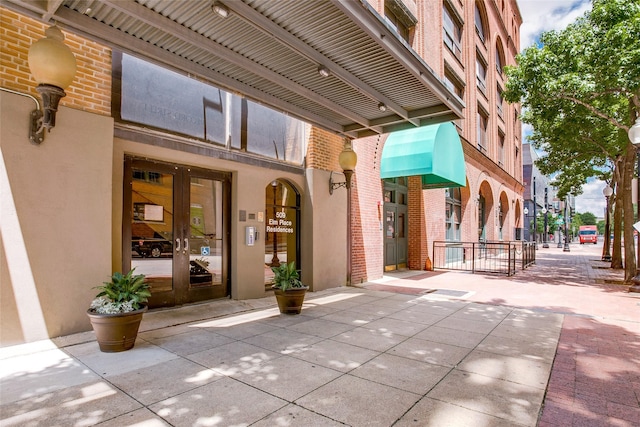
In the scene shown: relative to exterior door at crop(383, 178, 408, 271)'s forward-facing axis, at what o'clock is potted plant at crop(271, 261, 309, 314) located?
The potted plant is roughly at 2 o'clock from the exterior door.

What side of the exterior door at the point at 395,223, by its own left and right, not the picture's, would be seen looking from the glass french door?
right

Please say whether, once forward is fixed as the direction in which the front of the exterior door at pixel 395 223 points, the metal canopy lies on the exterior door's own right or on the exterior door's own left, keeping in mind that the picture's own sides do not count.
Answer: on the exterior door's own right

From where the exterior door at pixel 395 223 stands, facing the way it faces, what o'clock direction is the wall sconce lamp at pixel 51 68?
The wall sconce lamp is roughly at 2 o'clock from the exterior door.

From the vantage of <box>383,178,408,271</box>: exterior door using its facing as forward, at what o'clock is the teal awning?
The teal awning is roughly at 1 o'clock from the exterior door.

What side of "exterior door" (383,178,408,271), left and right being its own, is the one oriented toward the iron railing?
left

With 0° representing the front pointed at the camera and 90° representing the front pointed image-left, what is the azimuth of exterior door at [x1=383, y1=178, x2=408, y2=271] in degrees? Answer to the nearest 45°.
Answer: approximately 315°
